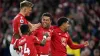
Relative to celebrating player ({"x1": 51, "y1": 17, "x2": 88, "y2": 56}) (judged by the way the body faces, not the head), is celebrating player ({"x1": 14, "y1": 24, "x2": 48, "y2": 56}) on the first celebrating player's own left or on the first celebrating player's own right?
on the first celebrating player's own right

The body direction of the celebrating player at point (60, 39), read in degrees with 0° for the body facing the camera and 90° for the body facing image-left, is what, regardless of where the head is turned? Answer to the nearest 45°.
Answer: approximately 315°

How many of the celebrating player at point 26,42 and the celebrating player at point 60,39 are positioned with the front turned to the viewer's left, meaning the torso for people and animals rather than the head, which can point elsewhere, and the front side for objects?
0
